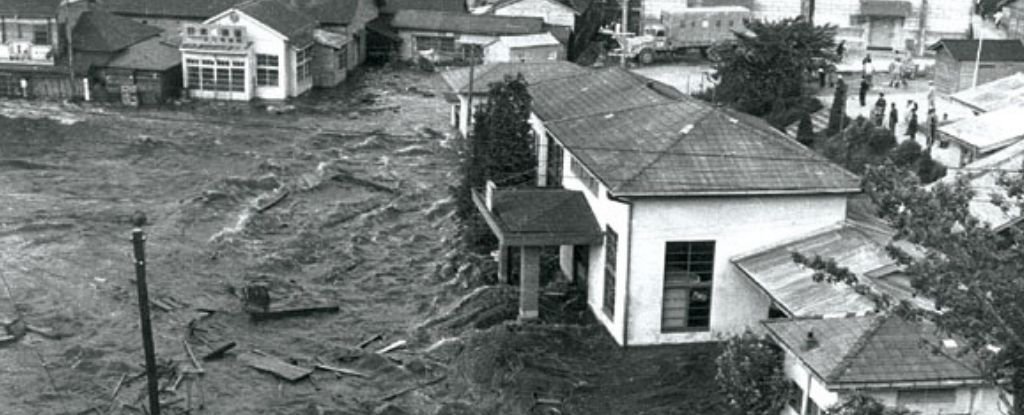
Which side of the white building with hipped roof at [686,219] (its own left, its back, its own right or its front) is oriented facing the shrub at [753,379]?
left

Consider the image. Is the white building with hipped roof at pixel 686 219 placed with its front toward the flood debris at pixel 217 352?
yes

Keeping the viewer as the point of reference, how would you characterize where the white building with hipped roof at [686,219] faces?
facing to the left of the viewer

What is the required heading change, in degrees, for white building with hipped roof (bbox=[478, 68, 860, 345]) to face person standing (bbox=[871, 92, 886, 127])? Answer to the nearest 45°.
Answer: approximately 90° to its right

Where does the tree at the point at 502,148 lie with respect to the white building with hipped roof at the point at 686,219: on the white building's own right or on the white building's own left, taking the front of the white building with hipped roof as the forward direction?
on the white building's own right

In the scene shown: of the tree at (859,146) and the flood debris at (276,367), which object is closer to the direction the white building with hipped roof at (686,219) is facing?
the flood debris

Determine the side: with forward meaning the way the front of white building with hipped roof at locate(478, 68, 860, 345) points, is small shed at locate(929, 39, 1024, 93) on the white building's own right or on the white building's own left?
on the white building's own right

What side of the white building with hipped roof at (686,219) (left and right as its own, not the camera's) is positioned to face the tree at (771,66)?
right

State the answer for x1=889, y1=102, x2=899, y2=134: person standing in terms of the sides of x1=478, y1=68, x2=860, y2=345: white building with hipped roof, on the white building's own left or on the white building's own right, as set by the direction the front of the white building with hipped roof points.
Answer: on the white building's own right
